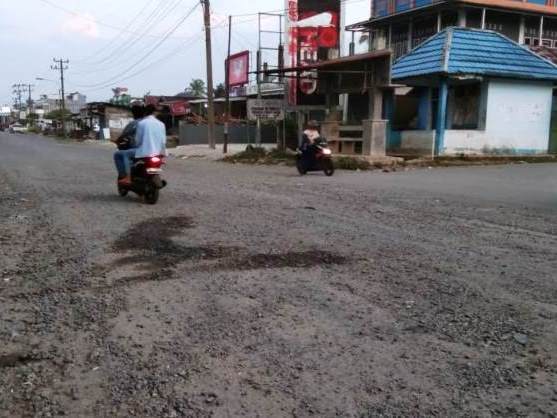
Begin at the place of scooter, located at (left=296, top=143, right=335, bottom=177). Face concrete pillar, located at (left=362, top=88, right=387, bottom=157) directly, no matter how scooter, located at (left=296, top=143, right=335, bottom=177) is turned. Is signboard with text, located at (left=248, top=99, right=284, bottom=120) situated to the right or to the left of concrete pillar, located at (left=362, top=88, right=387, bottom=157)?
left

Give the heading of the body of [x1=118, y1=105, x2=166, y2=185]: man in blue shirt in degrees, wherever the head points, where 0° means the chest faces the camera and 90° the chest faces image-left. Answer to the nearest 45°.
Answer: approximately 135°

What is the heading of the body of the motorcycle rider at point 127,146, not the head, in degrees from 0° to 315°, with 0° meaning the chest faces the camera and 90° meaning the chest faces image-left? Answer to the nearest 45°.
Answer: approximately 135°

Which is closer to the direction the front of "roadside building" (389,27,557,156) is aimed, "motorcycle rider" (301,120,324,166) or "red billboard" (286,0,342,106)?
the motorcycle rider

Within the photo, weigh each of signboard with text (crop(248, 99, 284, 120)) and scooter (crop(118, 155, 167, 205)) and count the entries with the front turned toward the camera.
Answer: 1

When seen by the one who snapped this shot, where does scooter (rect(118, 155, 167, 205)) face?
facing away from the viewer and to the left of the viewer

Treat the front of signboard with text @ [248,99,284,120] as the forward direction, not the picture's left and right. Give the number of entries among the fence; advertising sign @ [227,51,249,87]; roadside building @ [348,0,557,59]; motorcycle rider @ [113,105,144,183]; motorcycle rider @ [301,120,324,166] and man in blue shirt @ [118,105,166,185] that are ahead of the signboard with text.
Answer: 3

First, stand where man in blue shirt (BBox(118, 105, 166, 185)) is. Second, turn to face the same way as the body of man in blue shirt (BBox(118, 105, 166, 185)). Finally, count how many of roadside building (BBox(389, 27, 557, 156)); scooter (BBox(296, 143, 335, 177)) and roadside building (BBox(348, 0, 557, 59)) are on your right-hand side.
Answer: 3

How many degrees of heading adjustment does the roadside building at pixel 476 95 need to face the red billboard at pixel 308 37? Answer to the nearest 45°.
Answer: approximately 45° to its right

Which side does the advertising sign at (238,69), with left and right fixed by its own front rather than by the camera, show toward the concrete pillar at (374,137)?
left

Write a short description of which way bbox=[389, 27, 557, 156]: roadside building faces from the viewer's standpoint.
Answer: facing the viewer and to the left of the viewer

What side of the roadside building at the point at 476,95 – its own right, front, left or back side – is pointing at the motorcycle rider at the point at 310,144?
front

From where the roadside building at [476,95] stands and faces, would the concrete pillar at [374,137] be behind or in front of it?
in front

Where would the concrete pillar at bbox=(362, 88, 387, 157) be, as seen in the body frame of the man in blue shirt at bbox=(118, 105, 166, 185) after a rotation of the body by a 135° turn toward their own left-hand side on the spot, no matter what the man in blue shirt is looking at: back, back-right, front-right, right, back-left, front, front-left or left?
back-left

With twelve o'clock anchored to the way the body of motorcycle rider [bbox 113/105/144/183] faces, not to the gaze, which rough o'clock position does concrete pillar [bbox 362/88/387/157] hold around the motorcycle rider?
The concrete pillar is roughly at 3 o'clock from the motorcycle rider.
